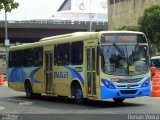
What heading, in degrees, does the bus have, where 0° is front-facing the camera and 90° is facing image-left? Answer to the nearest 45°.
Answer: approximately 315°
